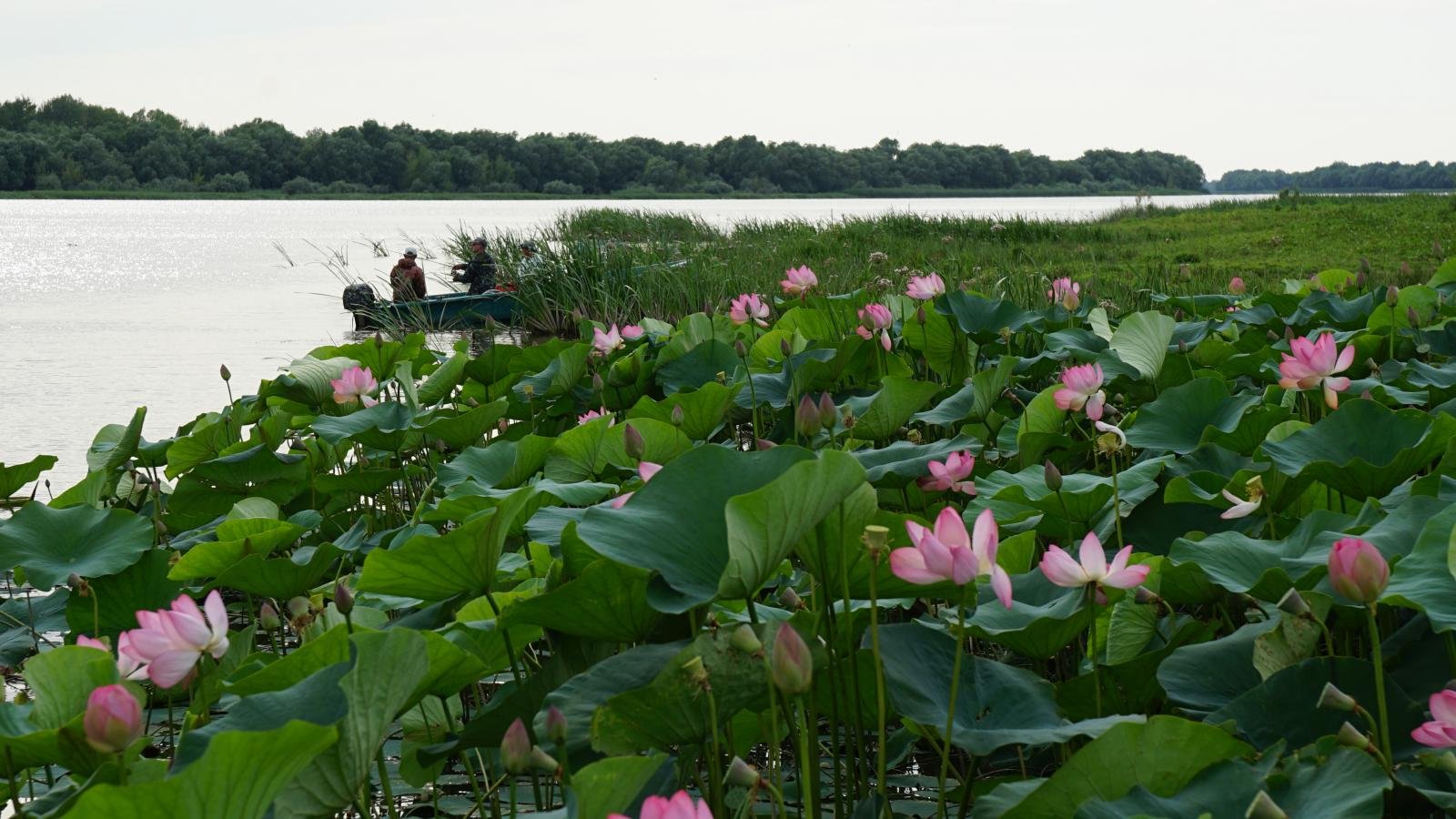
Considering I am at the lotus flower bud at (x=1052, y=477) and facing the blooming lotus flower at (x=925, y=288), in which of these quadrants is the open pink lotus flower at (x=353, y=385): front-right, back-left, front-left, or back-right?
front-left

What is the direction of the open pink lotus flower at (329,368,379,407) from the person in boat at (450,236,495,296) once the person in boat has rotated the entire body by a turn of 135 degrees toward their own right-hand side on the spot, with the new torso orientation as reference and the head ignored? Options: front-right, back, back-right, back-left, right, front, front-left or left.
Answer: back-right

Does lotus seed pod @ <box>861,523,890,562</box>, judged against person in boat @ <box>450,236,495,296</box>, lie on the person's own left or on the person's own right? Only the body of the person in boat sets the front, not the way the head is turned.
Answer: on the person's own left

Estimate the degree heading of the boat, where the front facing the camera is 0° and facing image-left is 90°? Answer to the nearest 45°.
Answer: approximately 270°

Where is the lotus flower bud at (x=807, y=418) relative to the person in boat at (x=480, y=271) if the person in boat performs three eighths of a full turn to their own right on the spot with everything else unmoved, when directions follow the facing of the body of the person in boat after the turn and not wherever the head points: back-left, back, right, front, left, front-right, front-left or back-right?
back-right

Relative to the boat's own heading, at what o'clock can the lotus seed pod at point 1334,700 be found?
The lotus seed pod is roughly at 3 o'clock from the boat.

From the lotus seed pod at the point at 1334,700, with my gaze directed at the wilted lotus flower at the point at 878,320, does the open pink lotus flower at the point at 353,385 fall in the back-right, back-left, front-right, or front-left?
front-left

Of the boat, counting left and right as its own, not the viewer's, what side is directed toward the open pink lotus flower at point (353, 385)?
right

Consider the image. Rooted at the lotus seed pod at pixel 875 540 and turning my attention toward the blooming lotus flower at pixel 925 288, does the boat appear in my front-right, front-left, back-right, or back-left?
front-left

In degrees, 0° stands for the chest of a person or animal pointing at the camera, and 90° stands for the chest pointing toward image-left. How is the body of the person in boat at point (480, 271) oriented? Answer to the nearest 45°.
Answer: approximately 90°

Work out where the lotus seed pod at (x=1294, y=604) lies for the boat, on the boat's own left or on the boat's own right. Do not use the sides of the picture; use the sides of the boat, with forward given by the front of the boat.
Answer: on the boat's own right

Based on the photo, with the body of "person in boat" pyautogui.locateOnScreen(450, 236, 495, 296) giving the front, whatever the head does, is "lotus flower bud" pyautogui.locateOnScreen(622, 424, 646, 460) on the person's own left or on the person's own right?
on the person's own left

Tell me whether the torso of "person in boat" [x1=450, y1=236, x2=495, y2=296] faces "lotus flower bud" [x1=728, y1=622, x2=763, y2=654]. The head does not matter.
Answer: no

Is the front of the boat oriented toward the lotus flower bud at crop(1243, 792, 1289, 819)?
no

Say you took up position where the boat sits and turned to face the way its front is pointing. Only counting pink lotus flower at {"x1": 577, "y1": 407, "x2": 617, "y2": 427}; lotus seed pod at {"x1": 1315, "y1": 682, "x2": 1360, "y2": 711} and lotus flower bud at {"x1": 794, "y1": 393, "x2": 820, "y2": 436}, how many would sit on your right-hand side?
3
